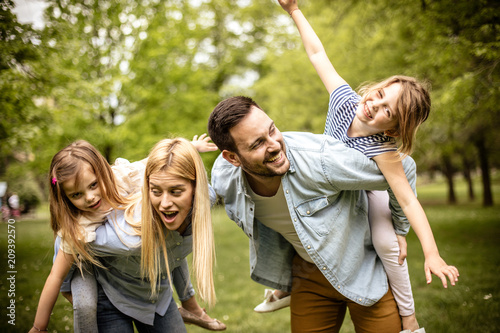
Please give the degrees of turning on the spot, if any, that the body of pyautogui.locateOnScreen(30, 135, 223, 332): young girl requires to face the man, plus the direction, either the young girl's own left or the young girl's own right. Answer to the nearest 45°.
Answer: approximately 90° to the young girl's own left

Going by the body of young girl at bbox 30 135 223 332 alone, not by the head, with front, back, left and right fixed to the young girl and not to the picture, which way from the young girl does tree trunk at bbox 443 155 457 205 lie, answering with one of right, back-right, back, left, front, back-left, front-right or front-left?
back-left

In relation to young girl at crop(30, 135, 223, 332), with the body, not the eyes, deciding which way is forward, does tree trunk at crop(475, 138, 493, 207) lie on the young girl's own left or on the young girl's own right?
on the young girl's own left

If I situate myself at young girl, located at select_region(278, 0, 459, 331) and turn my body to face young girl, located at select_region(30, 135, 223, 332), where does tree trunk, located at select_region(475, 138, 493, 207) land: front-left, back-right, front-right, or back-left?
back-right

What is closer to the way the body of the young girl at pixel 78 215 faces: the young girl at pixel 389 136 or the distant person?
the young girl

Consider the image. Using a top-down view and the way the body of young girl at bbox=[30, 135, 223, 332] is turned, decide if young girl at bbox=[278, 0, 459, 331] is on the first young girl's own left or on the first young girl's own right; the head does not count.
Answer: on the first young girl's own left

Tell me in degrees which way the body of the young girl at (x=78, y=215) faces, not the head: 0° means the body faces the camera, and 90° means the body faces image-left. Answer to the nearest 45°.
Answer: approximately 0°

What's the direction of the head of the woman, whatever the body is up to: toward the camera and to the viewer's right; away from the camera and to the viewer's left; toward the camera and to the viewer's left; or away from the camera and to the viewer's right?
toward the camera and to the viewer's left

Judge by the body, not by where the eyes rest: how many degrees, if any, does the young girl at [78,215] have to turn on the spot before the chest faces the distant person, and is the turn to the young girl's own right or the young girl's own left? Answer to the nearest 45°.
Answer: approximately 180°
